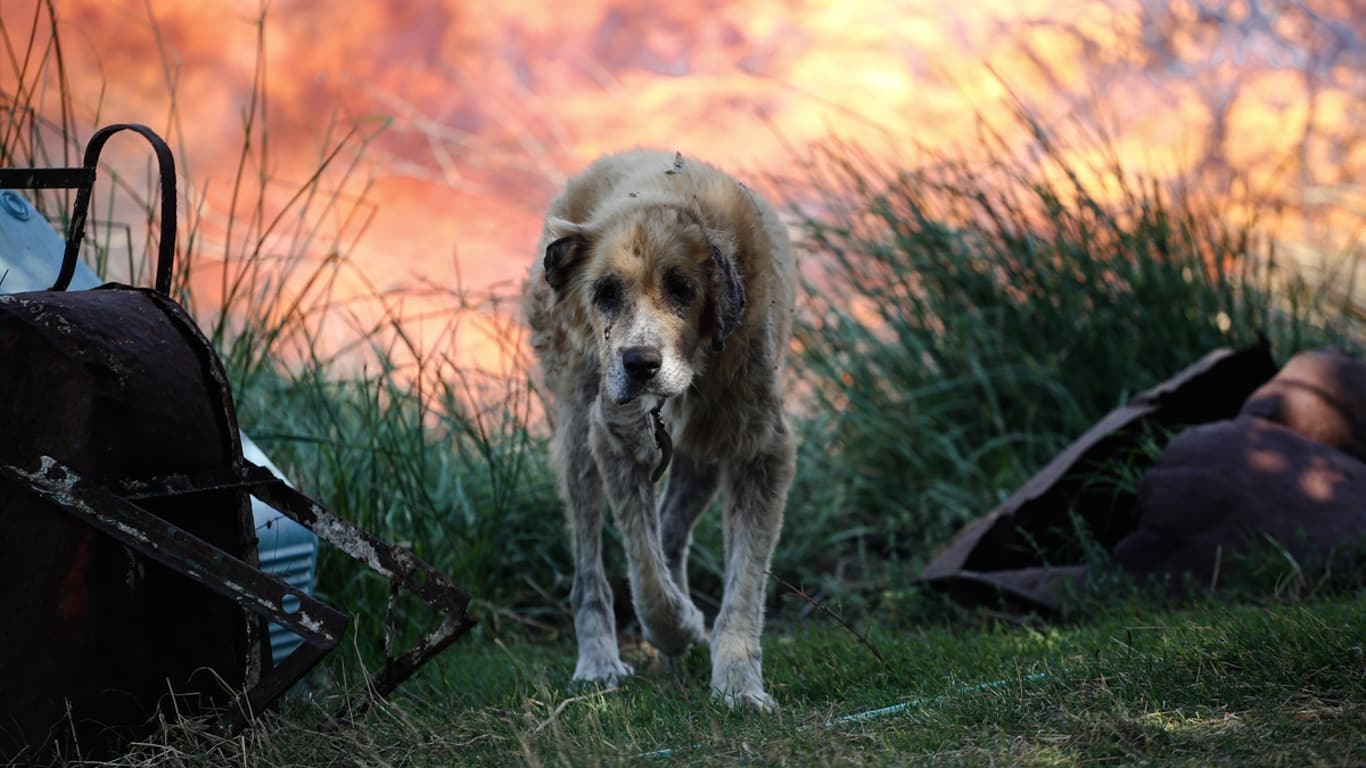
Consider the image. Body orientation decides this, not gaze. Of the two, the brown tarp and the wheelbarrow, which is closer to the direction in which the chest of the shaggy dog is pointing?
the wheelbarrow

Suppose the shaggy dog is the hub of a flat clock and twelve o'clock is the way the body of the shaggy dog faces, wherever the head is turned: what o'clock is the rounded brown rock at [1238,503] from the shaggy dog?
The rounded brown rock is roughly at 8 o'clock from the shaggy dog.

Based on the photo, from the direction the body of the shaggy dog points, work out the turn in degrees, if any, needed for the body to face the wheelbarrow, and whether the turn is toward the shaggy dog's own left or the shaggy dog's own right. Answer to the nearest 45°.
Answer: approximately 45° to the shaggy dog's own right

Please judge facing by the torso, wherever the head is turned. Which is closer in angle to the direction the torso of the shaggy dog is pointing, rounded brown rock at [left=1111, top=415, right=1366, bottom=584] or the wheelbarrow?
the wheelbarrow

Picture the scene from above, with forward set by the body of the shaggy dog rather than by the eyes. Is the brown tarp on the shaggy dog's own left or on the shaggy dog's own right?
on the shaggy dog's own left

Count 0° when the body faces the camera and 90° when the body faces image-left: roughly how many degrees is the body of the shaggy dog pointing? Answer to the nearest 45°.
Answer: approximately 0°
